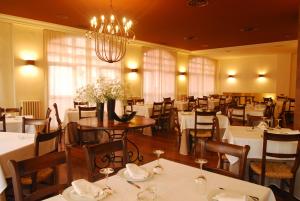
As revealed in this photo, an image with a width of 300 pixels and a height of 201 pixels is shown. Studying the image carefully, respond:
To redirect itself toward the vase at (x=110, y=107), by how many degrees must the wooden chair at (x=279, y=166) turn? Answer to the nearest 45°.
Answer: approximately 45° to its left

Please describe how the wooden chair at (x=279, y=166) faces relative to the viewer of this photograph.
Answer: facing away from the viewer and to the left of the viewer

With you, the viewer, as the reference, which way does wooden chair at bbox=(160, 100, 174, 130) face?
facing away from the viewer and to the left of the viewer

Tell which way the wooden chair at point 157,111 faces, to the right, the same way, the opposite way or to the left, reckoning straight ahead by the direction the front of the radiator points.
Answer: the opposite way
